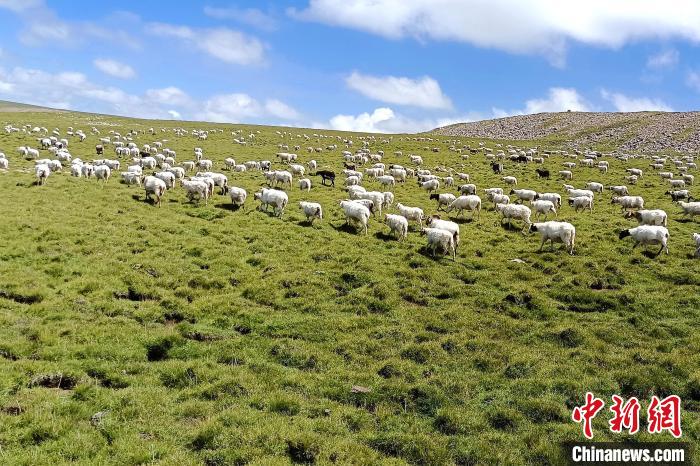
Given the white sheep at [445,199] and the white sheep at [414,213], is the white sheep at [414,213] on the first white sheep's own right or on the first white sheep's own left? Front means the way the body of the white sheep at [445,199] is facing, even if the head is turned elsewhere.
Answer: on the first white sheep's own left

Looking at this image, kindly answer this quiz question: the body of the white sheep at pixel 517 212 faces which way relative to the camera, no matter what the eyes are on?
to the viewer's left

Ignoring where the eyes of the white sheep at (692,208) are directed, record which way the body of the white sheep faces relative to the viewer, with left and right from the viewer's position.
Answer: facing to the left of the viewer

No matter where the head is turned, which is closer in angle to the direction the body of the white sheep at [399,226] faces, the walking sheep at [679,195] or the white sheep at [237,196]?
the white sheep

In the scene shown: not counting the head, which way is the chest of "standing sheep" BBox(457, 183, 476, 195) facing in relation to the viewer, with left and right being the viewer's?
facing to the left of the viewer

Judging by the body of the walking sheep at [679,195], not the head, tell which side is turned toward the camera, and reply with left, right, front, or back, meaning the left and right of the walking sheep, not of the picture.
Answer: left

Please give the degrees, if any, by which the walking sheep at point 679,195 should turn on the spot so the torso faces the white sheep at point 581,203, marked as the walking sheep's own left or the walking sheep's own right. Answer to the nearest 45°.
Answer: approximately 45° to the walking sheep's own left

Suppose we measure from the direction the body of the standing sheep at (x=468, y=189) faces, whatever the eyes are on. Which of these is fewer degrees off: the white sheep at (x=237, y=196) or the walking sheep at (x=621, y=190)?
the white sheep

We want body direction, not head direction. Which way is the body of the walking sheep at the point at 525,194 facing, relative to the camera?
to the viewer's left

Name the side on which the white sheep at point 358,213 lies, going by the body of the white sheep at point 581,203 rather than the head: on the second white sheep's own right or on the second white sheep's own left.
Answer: on the second white sheep's own left

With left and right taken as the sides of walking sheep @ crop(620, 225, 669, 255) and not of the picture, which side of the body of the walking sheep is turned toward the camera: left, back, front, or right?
left

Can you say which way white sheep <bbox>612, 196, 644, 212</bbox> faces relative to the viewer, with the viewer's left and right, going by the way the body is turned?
facing to the left of the viewer

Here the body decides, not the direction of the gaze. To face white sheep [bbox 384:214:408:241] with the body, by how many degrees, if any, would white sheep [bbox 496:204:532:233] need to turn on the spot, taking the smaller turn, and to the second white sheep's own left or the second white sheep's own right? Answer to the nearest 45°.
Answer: approximately 45° to the second white sheep's own left
